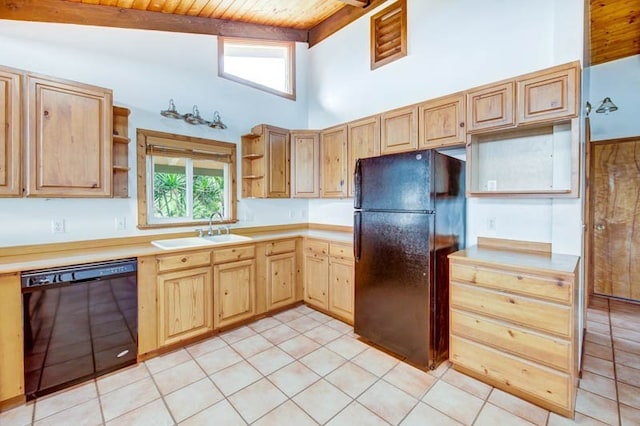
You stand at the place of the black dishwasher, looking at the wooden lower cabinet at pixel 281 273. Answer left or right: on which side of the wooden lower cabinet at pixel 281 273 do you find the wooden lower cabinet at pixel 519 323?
right

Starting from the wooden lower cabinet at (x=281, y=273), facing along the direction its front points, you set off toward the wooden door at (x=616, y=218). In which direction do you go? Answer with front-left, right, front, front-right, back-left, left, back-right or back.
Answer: front-left

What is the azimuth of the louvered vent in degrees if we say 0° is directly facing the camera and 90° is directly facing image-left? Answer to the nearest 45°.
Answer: approximately 45°

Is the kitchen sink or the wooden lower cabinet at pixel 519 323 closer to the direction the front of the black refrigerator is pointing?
the kitchen sink

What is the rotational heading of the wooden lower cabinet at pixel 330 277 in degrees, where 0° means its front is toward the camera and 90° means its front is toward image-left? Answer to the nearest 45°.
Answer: approximately 45°

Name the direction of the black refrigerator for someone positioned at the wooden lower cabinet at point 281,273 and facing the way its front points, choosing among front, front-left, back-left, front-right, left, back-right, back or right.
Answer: front

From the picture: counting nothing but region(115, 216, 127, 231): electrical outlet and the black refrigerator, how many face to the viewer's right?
0

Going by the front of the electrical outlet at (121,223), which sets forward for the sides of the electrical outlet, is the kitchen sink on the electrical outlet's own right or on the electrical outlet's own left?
on the electrical outlet's own left

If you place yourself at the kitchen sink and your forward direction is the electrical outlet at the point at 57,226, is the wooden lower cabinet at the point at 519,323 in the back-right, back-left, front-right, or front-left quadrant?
back-left

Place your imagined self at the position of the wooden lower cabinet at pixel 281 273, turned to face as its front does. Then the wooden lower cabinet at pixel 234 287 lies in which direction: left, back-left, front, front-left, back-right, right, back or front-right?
right

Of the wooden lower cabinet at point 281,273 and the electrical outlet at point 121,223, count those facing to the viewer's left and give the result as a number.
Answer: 0
